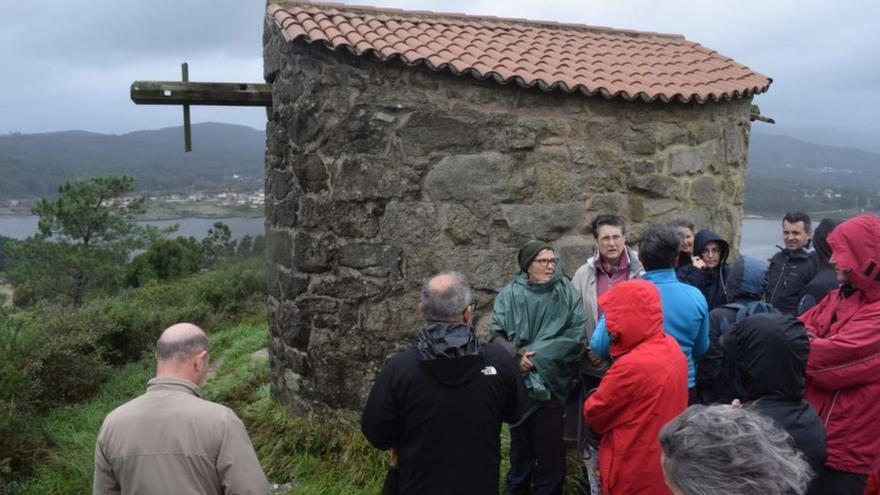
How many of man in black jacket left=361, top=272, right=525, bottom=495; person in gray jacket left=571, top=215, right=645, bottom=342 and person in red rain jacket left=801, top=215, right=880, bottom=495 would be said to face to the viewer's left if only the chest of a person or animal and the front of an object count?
1

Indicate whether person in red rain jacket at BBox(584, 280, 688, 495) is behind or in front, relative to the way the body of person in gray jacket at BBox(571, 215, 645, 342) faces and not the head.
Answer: in front

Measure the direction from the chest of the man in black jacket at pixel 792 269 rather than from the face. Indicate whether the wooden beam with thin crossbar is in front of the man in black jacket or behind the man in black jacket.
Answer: in front

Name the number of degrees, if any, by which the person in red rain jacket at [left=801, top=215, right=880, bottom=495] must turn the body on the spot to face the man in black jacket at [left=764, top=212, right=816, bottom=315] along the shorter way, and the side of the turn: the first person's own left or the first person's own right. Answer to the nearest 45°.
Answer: approximately 90° to the first person's own right

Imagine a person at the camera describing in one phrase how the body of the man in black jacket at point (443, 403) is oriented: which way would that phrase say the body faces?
away from the camera

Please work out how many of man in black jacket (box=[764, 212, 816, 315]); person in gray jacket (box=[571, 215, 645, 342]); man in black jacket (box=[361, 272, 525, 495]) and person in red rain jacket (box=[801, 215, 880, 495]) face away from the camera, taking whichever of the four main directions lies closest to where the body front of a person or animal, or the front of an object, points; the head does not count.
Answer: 1

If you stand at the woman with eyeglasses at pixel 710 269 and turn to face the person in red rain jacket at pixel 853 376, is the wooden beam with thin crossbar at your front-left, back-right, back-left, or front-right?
back-right

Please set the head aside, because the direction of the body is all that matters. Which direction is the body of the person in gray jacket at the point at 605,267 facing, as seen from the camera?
toward the camera

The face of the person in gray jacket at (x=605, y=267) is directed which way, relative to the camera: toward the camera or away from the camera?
toward the camera

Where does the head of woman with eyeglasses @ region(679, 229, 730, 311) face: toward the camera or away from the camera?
toward the camera

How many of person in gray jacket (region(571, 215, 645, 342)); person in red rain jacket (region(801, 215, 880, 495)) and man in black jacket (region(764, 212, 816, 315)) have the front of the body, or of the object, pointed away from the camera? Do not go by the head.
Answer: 0

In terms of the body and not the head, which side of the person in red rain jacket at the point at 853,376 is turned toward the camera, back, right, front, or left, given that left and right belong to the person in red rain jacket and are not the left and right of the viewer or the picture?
left

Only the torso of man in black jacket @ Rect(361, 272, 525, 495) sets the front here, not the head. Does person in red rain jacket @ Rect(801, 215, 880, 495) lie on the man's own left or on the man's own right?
on the man's own right

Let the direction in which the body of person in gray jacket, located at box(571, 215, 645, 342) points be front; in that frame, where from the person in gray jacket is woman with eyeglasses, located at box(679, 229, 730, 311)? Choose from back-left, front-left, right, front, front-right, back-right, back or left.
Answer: back-left

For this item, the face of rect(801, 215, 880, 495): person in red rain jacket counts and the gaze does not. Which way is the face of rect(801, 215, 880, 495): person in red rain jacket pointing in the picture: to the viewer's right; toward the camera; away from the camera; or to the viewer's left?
to the viewer's left

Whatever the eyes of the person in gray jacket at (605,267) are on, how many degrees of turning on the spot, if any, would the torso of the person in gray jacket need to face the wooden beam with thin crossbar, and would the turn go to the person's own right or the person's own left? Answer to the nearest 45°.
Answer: approximately 90° to the person's own right
